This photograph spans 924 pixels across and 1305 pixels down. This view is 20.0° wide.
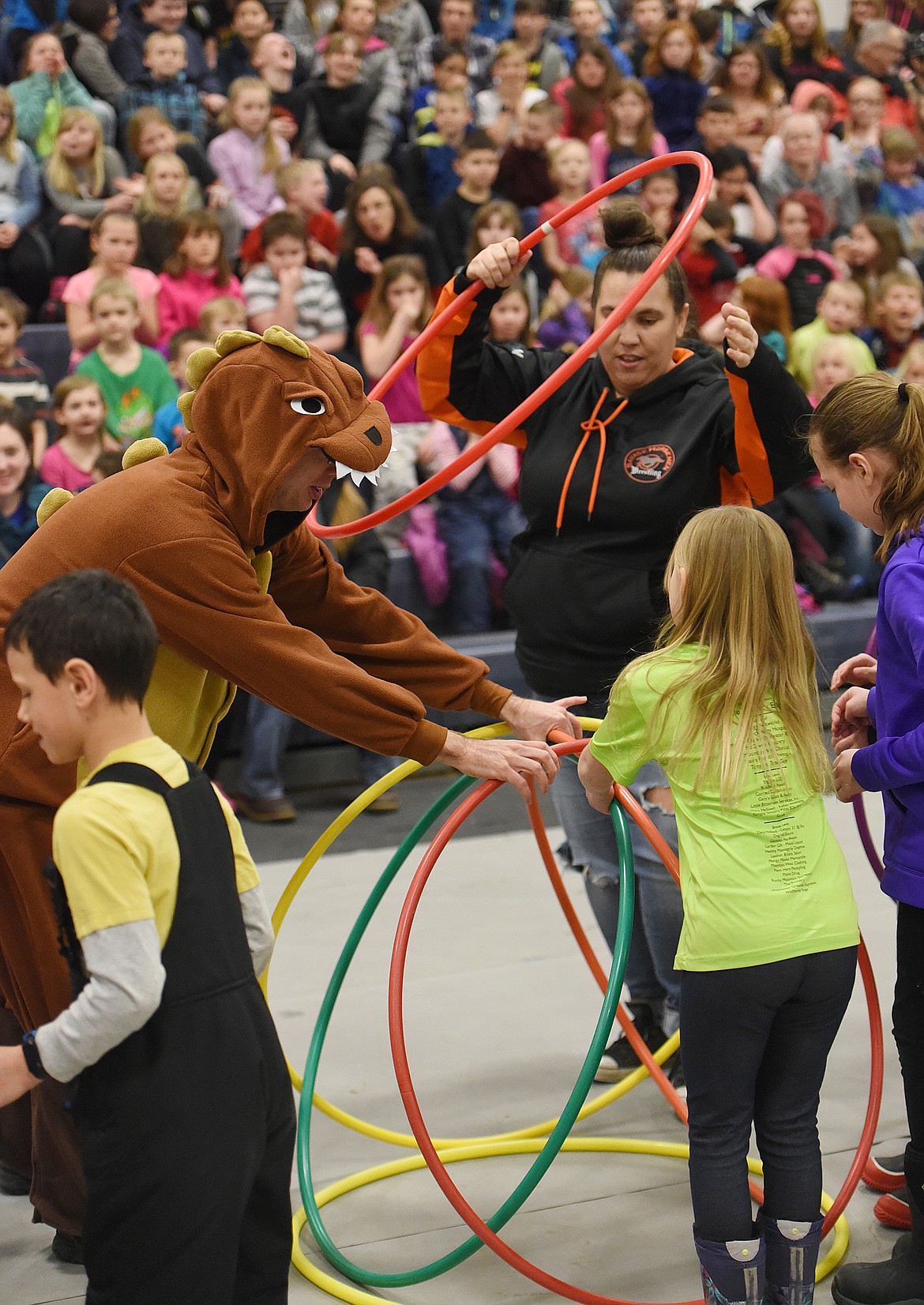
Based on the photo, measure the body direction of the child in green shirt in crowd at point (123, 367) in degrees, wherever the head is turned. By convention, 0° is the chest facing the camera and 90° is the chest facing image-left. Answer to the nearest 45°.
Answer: approximately 0°

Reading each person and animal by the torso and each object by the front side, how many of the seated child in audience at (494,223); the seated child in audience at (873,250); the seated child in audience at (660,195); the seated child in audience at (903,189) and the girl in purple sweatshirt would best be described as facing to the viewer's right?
0

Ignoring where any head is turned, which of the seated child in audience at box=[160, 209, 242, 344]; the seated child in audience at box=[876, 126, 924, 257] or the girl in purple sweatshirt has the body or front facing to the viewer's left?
the girl in purple sweatshirt

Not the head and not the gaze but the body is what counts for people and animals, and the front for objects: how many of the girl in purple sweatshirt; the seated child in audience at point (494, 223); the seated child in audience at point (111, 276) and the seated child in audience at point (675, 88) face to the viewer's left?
1

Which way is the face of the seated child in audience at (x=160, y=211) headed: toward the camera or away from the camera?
toward the camera

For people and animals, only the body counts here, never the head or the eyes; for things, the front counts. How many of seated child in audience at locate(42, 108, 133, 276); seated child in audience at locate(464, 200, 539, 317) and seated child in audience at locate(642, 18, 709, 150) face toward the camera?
3

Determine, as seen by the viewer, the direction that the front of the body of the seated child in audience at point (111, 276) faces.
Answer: toward the camera

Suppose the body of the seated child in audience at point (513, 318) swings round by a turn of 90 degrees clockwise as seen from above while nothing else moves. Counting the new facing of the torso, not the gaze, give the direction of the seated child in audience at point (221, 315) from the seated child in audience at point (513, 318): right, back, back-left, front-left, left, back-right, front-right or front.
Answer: front

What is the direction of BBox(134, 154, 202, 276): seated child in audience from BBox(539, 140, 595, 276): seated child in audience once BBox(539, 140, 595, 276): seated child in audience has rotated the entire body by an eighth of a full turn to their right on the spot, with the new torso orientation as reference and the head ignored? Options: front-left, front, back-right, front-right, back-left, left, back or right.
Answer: front

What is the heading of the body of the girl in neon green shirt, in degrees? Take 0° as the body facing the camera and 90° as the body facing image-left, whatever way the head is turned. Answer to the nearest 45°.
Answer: approximately 135°

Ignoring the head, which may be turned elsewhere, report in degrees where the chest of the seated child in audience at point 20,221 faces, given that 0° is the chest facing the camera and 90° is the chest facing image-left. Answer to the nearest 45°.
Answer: approximately 0°

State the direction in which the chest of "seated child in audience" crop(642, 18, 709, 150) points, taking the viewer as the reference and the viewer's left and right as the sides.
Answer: facing the viewer

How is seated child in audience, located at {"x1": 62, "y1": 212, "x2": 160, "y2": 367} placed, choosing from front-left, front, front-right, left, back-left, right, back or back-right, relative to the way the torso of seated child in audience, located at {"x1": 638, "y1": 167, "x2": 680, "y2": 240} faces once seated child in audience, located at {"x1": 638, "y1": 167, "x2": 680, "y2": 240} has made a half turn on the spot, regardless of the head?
back-left

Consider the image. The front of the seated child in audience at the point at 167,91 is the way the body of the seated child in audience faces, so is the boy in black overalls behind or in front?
in front

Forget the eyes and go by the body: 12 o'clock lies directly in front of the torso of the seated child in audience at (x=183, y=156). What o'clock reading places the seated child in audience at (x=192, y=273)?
the seated child in audience at (x=192, y=273) is roughly at 12 o'clock from the seated child in audience at (x=183, y=156).

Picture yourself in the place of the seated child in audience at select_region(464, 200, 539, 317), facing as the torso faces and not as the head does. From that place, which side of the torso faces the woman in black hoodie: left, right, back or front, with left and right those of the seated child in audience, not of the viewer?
front

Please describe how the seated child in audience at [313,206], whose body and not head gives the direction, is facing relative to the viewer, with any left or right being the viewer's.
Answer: facing the viewer and to the right of the viewer

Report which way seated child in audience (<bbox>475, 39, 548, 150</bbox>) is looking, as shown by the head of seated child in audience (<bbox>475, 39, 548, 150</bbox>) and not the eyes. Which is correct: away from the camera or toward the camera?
toward the camera

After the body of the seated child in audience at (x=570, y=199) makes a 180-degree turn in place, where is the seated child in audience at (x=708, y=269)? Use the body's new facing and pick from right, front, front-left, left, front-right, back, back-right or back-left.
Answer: back-right

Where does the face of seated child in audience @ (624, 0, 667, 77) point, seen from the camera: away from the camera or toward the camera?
toward the camera

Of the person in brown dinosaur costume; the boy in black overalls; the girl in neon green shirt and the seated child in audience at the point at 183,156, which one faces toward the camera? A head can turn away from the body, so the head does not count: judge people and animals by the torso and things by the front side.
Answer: the seated child in audience
